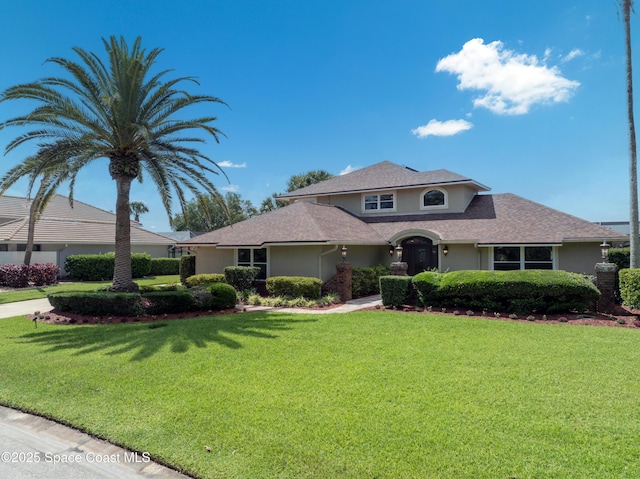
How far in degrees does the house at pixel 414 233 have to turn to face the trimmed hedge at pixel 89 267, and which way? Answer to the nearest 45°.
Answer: approximately 90° to its right

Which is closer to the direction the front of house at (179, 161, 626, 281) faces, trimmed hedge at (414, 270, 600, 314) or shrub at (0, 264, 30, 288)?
the trimmed hedge

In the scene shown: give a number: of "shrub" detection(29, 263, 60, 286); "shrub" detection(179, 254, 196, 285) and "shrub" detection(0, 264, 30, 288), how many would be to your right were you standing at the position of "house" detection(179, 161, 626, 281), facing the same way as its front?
3

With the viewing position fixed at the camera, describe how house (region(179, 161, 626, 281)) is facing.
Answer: facing the viewer

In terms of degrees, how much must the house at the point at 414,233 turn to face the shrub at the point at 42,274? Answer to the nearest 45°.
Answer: approximately 90° to its right

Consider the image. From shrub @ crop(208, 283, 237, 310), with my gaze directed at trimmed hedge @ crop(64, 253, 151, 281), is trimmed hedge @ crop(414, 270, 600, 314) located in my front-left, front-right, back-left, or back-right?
back-right

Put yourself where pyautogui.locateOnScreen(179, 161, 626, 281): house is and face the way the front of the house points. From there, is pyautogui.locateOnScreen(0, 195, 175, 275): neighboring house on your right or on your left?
on your right

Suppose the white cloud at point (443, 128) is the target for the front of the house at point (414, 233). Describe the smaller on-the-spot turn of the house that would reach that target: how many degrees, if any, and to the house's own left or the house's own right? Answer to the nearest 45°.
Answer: approximately 180°

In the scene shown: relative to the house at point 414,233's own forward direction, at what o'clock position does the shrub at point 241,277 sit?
The shrub is roughly at 2 o'clock from the house.

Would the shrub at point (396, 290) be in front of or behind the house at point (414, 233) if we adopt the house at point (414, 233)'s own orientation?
in front
